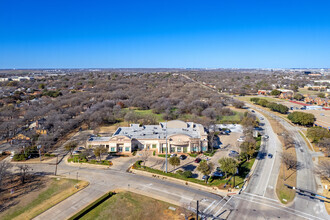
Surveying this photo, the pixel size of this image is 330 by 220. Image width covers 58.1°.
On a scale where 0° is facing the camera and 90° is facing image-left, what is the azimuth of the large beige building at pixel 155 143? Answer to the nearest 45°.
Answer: approximately 0°

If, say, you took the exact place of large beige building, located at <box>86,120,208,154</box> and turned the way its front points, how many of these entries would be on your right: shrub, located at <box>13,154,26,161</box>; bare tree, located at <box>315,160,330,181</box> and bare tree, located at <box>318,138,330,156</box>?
1

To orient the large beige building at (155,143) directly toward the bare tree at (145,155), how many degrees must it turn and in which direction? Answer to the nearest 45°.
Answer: approximately 45° to its right

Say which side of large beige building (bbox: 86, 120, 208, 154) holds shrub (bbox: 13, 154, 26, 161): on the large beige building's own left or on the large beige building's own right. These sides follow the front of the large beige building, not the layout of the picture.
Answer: on the large beige building's own right

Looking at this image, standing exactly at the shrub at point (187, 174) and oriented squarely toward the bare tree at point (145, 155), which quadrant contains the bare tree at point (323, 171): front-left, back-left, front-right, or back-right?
back-right

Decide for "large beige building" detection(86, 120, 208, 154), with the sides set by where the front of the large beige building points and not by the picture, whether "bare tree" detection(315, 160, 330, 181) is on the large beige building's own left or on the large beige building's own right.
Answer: on the large beige building's own left

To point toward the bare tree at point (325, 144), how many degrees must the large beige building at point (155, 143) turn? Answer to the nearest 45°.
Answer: approximately 90° to its left

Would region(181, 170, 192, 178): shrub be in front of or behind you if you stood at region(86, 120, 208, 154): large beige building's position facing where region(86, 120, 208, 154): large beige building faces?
in front

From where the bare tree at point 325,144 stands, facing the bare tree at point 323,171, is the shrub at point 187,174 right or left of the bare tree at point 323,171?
right
